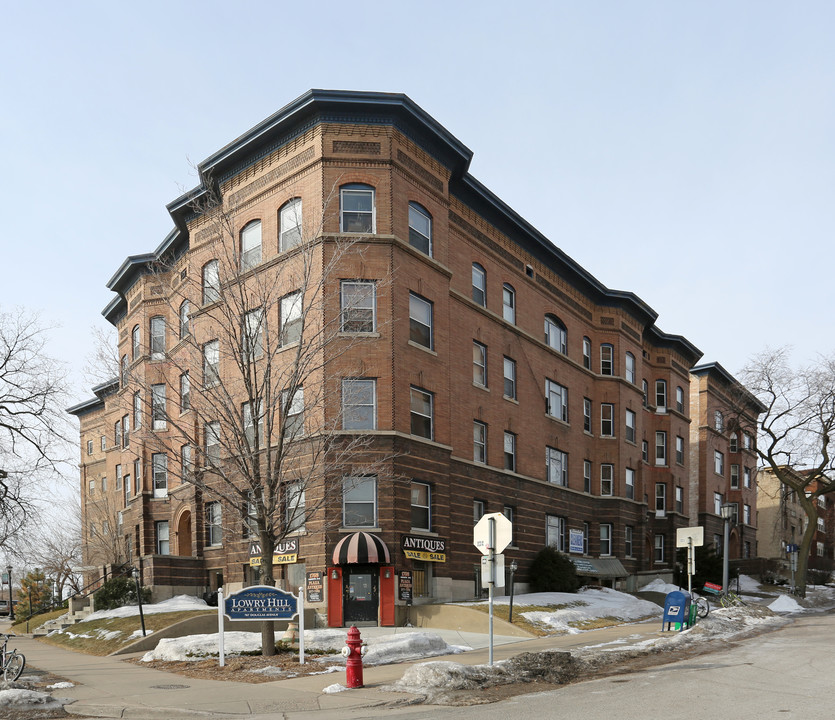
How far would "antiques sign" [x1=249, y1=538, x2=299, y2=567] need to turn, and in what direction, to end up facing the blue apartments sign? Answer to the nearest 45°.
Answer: approximately 45° to its left

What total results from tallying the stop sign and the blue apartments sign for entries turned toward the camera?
1

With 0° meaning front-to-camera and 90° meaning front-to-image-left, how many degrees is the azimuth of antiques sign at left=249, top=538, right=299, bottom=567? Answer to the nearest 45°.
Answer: approximately 45°

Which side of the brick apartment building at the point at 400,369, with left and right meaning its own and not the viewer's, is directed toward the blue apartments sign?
front

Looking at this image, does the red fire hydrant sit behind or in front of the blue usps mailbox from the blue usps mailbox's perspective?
in front

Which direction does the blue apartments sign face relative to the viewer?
toward the camera

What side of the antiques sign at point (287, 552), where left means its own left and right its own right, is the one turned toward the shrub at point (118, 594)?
right

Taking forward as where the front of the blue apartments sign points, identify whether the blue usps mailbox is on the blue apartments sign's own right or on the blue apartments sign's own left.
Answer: on the blue apartments sign's own left

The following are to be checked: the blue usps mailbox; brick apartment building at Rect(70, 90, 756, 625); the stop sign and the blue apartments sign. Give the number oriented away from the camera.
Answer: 1

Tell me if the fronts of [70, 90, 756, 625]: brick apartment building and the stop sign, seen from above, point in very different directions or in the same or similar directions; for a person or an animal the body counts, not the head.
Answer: very different directions

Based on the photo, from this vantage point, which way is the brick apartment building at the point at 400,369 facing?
toward the camera

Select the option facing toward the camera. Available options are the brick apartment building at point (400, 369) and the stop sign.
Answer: the brick apartment building

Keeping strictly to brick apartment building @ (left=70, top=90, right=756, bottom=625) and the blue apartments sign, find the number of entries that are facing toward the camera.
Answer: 2

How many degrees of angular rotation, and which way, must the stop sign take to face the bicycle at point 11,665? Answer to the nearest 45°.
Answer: approximately 90° to its left

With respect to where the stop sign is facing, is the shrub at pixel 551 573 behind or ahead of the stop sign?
ahead

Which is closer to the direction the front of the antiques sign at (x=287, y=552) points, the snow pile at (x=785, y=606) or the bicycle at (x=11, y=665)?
the bicycle

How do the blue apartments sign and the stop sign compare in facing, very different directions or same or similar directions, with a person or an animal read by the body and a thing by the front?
very different directions

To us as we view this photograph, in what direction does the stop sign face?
facing away from the viewer
